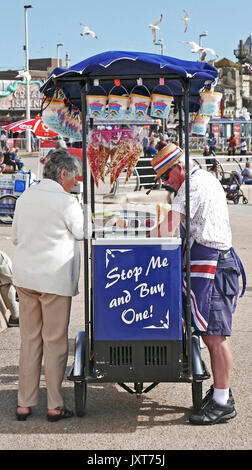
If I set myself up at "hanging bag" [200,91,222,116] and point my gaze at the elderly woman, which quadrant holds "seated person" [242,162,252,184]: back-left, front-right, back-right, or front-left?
back-right

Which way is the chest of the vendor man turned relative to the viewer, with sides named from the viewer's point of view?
facing to the left of the viewer

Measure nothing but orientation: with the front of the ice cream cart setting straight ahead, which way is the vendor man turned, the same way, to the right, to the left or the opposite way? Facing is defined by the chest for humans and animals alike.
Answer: to the right

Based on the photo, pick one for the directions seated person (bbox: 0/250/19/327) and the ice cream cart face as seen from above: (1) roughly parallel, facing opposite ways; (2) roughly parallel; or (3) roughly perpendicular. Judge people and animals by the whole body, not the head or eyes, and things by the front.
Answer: roughly perpendicular

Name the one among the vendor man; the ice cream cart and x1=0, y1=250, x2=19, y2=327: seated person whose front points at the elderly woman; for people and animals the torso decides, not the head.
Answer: the vendor man

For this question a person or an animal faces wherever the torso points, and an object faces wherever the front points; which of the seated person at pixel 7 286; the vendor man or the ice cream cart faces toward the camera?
the ice cream cart

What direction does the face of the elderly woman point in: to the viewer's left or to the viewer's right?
to the viewer's right

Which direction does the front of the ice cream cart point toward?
toward the camera

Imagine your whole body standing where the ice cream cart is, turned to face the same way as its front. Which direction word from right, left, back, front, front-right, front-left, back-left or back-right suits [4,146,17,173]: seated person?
back

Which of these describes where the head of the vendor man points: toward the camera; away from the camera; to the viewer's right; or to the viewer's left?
to the viewer's left

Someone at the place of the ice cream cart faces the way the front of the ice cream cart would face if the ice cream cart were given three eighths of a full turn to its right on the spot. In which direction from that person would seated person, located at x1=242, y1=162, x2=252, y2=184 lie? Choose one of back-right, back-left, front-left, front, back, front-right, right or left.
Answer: front-right

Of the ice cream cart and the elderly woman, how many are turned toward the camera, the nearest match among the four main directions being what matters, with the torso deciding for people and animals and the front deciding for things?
1

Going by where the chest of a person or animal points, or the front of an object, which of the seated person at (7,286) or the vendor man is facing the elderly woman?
the vendor man

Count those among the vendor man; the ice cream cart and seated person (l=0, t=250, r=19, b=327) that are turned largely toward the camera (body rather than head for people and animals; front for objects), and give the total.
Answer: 1

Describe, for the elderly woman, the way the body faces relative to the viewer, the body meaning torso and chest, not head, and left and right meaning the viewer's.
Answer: facing away from the viewer and to the right of the viewer
